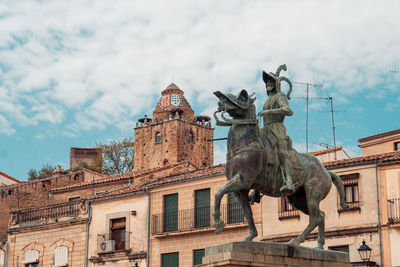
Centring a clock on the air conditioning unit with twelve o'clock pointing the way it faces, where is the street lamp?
The street lamp is roughly at 9 o'clock from the air conditioning unit.

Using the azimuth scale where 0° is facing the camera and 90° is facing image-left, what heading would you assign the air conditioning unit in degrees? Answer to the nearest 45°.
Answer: approximately 45°

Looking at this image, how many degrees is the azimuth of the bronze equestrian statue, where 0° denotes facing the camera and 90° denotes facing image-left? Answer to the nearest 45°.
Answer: approximately 45°

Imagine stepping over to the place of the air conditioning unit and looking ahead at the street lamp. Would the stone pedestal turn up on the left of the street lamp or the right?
right

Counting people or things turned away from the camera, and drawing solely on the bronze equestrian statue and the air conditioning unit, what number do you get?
0

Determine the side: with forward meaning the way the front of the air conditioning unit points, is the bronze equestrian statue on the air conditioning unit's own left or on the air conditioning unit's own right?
on the air conditioning unit's own left

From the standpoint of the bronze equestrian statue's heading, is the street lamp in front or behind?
behind

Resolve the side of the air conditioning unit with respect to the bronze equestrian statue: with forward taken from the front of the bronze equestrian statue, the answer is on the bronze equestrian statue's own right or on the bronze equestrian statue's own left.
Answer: on the bronze equestrian statue's own right
